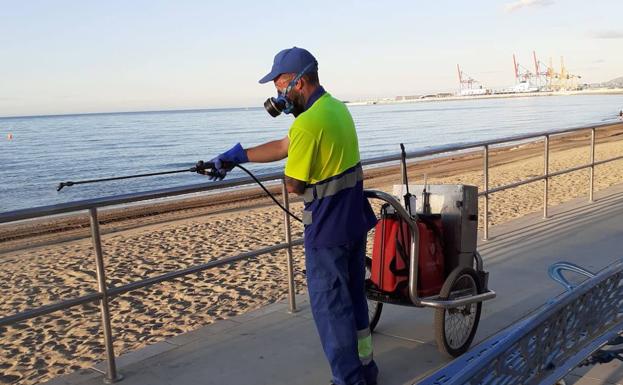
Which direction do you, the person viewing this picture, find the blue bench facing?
facing away from the viewer and to the left of the viewer

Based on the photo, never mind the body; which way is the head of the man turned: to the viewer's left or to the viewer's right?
to the viewer's left

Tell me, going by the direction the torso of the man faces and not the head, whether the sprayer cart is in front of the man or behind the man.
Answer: behind

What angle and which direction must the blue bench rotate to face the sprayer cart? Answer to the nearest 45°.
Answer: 0° — it already faces it

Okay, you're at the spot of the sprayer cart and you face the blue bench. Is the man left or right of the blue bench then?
right

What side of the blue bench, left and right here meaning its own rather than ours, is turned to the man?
front

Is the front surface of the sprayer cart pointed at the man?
no

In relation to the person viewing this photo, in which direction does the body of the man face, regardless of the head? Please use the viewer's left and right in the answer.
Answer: facing to the left of the viewer

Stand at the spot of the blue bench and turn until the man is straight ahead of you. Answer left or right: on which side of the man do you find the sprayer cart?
right

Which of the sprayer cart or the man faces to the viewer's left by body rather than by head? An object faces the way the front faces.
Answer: the man

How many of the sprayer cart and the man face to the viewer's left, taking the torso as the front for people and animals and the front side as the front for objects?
1
